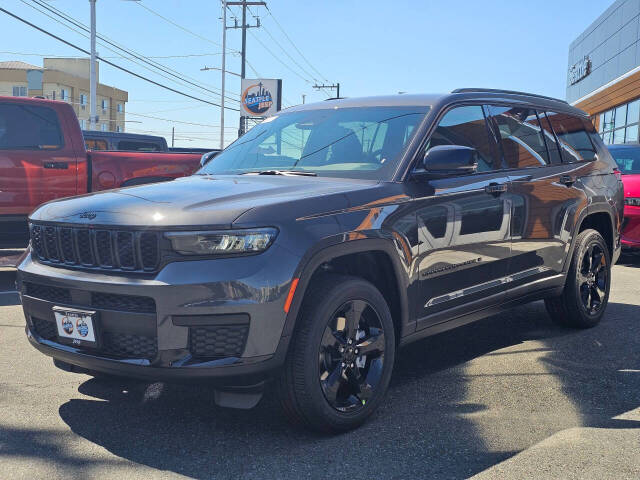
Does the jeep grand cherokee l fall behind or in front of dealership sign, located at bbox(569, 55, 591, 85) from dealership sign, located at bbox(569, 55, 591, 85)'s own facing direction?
in front

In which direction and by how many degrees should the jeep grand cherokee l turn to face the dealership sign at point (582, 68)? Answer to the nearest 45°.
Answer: approximately 135° to its right

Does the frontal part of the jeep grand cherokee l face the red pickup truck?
no

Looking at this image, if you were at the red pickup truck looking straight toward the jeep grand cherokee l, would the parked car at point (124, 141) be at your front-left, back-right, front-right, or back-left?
back-left

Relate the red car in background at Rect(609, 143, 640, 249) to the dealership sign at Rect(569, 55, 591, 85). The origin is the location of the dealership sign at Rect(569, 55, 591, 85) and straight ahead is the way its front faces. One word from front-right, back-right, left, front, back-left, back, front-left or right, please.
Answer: front-left

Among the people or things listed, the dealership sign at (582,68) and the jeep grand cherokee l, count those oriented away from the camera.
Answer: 0

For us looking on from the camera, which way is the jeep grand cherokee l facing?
facing the viewer and to the left of the viewer

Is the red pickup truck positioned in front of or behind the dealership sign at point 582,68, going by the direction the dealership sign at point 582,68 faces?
in front

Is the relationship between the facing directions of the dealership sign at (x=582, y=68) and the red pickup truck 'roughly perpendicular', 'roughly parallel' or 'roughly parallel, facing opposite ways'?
roughly parallel

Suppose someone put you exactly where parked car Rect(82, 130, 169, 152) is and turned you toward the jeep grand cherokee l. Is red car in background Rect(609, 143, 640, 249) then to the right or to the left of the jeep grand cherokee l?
left

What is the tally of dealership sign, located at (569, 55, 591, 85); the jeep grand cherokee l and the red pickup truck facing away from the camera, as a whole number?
0

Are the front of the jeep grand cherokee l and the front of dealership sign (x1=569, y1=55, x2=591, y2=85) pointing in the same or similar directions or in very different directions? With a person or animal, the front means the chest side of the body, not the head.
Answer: same or similar directions

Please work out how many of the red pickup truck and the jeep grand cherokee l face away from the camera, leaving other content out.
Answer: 0

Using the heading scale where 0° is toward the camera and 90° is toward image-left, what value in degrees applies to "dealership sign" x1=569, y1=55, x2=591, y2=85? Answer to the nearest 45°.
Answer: approximately 45°

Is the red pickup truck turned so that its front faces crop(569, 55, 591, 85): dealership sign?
no

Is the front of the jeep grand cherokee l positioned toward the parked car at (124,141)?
no

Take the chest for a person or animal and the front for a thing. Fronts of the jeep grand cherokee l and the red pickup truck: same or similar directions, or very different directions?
same or similar directions

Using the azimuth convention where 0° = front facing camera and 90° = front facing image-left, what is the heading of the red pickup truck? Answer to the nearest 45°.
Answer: approximately 90°

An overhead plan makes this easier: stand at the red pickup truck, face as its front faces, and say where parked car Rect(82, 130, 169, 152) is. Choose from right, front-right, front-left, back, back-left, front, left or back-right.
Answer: right
